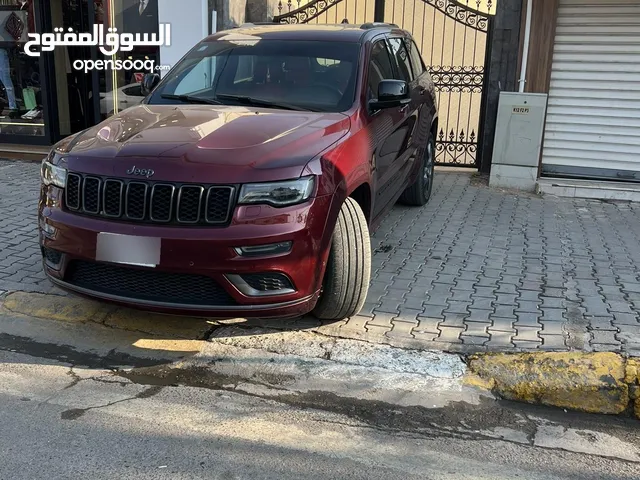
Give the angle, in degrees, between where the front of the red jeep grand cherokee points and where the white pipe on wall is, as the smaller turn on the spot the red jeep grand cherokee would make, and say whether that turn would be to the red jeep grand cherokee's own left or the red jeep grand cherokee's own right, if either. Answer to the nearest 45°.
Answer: approximately 180°

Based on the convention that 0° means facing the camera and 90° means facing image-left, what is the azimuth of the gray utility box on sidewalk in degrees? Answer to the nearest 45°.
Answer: approximately 0°

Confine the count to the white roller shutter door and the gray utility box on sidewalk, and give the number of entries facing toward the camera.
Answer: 2

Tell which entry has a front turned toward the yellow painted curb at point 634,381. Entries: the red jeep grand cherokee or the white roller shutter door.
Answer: the white roller shutter door

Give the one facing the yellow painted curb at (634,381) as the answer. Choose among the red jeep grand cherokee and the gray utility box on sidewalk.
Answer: the gray utility box on sidewalk

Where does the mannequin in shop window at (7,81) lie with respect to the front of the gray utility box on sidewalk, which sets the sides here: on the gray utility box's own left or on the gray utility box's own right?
on the gray utility box's own right

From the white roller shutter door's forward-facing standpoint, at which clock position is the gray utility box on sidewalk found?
The gray utility box on sidewalk is roughly at 2 o'clock from the white roller shutter door.

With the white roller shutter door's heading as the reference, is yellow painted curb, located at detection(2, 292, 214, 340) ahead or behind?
ahead
